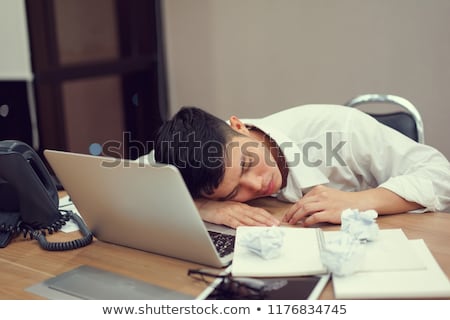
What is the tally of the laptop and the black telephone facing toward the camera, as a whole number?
0

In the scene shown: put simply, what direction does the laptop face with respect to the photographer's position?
facing away from the viewer and to the right of the viewer

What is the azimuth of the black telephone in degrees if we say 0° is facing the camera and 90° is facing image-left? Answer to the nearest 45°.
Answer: approximately 225°

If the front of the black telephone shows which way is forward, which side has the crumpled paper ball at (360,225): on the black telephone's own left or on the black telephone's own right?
on the black telephone's own right
